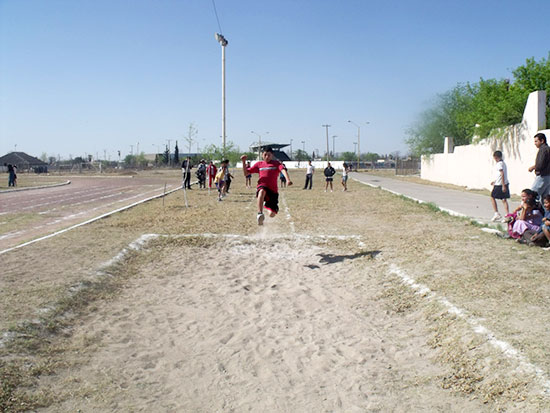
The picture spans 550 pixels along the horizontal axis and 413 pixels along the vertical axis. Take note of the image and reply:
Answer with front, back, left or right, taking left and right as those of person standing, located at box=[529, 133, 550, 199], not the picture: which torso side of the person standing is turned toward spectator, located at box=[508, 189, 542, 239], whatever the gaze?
left

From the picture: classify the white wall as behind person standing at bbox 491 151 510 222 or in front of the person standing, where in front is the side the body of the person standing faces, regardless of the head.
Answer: behind

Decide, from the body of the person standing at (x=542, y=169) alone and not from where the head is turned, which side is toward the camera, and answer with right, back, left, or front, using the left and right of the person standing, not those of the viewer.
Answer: left

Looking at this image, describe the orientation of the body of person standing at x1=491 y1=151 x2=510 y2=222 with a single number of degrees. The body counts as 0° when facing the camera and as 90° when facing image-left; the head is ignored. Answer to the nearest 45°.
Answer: approximately 45°

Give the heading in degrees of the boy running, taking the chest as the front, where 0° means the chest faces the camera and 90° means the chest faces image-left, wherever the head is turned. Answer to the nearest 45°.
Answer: approximately 0°
